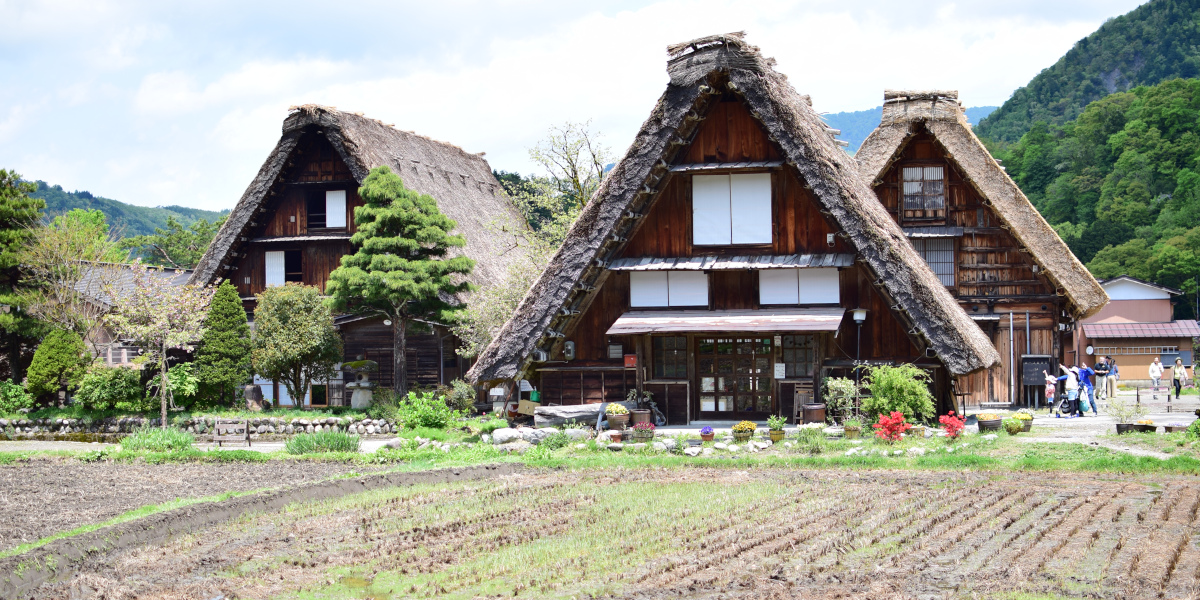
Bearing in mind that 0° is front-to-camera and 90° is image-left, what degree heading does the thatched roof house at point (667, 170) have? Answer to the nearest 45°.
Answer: approximately 0°

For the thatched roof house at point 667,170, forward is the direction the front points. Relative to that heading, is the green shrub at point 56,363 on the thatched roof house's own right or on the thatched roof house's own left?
on the thatched roof house's own right

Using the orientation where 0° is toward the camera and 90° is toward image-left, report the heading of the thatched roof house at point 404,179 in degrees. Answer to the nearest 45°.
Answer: approximately 45°

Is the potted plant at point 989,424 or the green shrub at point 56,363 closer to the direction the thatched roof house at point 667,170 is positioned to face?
the potted plant
